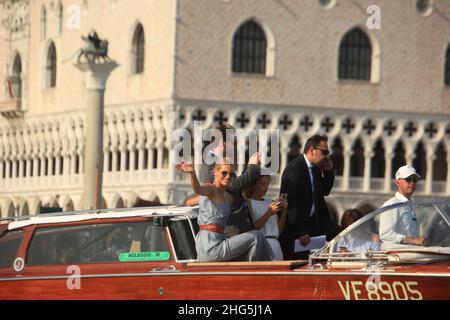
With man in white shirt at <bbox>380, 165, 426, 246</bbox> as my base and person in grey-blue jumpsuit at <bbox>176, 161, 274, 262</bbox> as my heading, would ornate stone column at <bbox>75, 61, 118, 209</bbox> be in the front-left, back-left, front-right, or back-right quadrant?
front-right

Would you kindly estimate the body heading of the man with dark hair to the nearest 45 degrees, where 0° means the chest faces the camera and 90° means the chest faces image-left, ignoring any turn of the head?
approximately 45°

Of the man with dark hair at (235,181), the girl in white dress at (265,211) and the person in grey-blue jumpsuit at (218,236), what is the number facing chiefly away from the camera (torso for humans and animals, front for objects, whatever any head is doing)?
0

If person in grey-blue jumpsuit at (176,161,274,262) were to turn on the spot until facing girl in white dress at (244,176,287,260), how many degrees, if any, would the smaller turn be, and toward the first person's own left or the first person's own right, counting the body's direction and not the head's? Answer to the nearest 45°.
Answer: approximately 90° to the first person's own left

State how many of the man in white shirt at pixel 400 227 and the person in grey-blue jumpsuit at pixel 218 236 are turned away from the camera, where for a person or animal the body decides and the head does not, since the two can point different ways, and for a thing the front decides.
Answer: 0

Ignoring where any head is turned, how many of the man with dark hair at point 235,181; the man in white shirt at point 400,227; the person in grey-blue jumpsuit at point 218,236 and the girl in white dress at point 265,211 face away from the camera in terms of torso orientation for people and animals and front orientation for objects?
0

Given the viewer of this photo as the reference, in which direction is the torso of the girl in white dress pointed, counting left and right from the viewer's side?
facing the viewer and to the right of the viewer

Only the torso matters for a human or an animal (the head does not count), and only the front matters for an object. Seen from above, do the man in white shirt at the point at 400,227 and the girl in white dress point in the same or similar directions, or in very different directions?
same or similar directions

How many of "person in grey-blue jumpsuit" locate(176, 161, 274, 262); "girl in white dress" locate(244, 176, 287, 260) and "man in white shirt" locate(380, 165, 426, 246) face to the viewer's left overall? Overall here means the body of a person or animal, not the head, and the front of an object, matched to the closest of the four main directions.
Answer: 0
